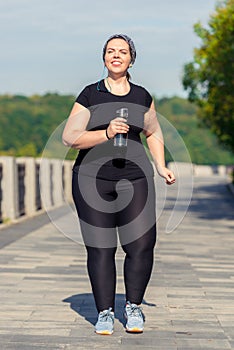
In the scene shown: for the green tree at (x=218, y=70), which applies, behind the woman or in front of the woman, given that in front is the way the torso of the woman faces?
behind

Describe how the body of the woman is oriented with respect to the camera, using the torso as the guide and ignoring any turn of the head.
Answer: toward the camera
